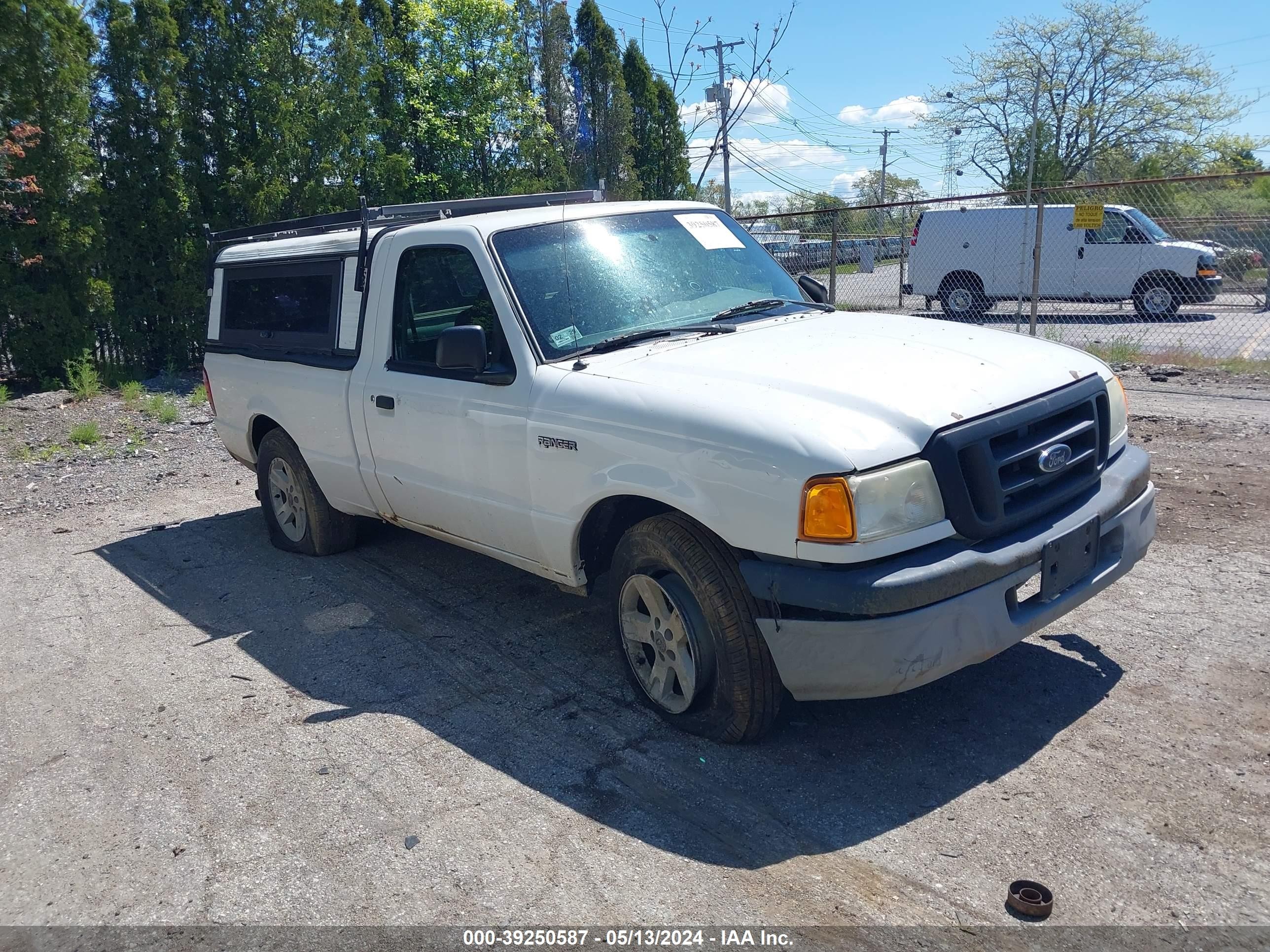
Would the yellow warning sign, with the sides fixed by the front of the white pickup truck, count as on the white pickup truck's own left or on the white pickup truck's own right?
on the white pickup truck's own left

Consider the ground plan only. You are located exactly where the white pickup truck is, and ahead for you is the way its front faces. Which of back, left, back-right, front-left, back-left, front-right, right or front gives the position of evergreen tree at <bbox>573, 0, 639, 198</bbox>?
back-left

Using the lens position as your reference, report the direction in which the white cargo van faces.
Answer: facing to the right of the viewer

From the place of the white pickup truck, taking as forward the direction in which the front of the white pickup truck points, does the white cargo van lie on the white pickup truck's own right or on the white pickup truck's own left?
on the white pickup truck's own left

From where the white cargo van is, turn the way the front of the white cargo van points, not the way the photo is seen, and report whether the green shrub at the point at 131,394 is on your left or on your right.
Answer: on your right

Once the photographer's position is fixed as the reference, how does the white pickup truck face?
facing the viewer and to the right of the viewer

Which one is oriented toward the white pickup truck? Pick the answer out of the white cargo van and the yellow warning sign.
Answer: the yellow warning sign

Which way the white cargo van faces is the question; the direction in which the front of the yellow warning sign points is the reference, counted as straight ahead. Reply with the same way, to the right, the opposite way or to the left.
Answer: to the left

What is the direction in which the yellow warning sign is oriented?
toward the camera

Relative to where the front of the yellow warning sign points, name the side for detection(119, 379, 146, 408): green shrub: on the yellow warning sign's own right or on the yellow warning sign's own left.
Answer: on the yellow warning sign's own right

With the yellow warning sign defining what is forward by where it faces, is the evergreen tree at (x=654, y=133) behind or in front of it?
behind

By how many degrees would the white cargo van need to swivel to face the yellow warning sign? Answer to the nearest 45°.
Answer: approximately 90° to its right

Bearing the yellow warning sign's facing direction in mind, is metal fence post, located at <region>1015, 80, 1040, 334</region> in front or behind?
behind

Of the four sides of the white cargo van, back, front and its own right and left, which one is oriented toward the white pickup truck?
right

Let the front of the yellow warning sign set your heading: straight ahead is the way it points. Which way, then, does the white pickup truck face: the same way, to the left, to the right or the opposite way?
to the left

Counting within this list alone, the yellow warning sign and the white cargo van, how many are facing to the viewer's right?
1

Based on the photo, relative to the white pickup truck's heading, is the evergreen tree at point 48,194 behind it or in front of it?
behind

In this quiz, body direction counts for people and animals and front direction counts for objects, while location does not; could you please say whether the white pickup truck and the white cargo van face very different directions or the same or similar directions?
same or similar directions
